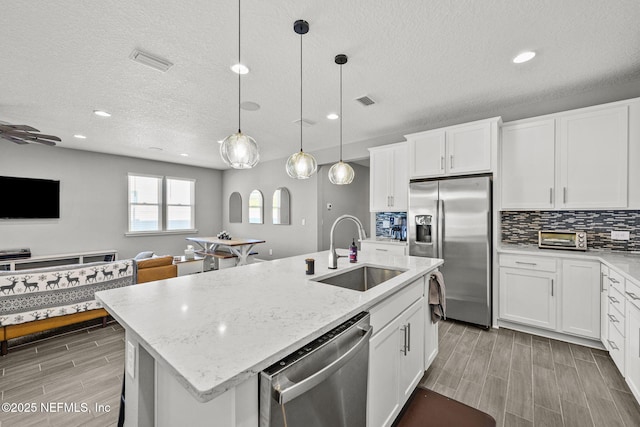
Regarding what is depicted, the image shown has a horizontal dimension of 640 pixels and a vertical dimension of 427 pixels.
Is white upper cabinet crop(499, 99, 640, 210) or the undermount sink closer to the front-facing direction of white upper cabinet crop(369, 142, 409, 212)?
the undermount sink

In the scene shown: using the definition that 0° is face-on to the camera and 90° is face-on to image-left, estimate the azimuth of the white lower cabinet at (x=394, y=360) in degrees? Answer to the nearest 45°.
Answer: approximately 315°

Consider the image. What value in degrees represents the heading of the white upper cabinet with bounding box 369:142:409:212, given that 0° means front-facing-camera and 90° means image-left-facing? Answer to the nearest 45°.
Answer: approximately 45°

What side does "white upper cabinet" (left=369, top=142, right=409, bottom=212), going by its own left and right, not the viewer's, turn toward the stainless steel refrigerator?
left

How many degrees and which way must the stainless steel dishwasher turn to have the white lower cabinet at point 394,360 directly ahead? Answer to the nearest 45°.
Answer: approximately 90° to its left
